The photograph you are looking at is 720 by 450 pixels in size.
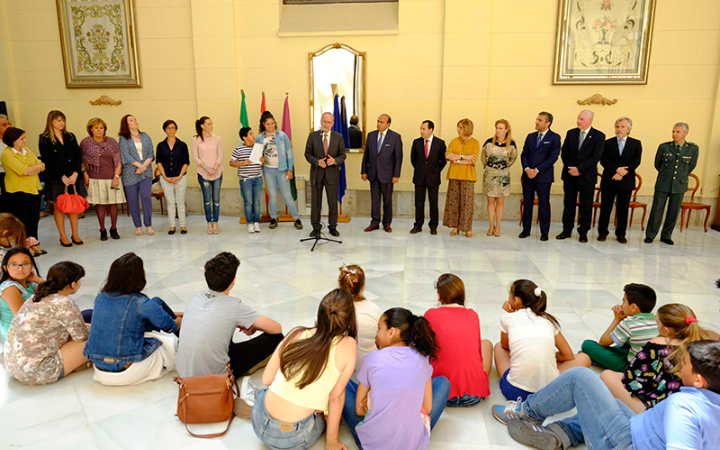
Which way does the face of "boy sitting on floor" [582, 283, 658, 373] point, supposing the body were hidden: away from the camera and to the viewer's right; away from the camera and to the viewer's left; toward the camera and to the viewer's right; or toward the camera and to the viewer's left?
away from the camera and to the viewer's left

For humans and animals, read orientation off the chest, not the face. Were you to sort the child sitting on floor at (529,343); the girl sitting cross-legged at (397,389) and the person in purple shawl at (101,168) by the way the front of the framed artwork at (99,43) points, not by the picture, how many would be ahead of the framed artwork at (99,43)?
3

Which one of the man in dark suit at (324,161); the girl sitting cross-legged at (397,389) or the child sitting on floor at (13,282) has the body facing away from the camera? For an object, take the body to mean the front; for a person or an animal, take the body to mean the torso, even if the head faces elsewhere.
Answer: the girl sitting cross-legged

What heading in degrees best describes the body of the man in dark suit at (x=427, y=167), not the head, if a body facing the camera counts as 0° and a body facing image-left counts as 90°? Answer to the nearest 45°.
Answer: approximately 0°

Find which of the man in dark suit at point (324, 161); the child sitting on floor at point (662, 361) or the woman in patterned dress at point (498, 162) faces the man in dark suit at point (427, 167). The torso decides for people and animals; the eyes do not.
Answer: the child sitting on floor

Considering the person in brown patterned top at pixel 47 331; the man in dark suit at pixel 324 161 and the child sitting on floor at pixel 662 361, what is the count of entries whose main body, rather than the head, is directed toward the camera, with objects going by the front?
1

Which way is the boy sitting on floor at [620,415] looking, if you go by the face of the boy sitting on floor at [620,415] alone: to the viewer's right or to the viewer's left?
to the viewer's left

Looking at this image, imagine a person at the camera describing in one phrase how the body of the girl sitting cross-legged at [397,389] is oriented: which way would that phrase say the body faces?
away from the camera

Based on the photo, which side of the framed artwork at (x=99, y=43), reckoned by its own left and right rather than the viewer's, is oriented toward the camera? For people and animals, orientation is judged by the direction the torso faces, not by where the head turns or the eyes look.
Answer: front

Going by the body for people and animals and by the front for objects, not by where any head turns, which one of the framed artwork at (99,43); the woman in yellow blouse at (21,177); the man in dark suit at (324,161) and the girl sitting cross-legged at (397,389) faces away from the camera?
the girl sitting cross-legged

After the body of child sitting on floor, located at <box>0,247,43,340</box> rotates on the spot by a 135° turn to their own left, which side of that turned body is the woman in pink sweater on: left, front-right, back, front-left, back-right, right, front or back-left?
front-right

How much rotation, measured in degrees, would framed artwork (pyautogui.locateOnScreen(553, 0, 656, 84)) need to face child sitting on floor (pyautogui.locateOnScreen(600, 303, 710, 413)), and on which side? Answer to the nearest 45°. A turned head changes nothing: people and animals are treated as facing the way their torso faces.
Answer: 0° — it already faces them

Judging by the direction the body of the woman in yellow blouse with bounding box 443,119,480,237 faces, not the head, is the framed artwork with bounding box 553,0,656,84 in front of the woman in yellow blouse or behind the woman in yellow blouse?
behind

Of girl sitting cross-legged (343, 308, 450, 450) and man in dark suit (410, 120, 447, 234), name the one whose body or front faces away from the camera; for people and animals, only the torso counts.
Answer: the girl sitting cross-legged

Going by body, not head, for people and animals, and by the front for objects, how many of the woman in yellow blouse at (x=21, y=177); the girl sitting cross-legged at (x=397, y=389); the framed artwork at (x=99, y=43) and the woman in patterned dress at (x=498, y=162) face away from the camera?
1

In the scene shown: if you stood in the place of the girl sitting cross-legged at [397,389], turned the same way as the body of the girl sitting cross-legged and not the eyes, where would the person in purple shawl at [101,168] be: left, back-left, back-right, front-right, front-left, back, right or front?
front-left

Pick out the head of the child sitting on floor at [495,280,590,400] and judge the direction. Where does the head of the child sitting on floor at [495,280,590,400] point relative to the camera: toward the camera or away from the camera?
away from the camera

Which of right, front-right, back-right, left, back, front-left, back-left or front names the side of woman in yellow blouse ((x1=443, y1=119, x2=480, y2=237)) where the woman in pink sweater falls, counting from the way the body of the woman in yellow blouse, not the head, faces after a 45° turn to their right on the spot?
front

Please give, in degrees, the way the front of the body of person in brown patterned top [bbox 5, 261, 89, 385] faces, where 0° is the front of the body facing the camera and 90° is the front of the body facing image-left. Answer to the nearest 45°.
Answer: approximately 225°

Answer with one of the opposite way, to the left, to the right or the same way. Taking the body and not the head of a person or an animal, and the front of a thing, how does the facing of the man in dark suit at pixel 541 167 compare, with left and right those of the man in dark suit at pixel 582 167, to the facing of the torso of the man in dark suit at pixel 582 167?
the same way

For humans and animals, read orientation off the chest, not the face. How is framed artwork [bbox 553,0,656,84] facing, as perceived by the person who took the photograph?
facing the viewer
